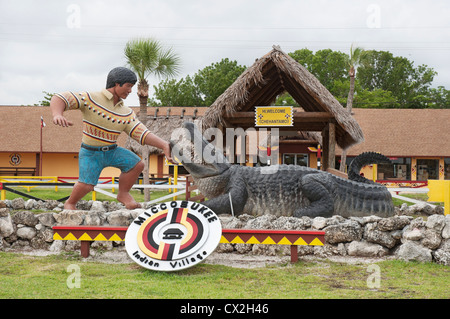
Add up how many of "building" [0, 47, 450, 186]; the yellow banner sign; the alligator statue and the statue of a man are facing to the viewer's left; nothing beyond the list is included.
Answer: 1

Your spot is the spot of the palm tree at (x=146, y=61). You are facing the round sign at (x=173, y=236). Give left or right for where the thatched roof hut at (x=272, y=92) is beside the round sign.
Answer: left

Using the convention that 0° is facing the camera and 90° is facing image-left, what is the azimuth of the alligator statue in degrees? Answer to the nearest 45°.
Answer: approximately 90°

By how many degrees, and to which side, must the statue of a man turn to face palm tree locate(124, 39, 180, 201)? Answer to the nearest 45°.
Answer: approximately 135° to its left

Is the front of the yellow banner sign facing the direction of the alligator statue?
yes

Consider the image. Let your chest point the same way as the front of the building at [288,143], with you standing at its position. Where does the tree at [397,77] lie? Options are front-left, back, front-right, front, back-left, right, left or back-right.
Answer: back-left

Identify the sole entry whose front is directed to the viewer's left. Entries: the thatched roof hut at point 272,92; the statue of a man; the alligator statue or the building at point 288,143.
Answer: the alligator statue

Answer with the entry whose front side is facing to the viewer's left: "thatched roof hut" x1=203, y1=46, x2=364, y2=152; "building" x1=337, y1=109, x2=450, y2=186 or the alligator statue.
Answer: the alligator statue

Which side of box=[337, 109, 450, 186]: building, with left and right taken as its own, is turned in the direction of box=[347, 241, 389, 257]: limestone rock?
front

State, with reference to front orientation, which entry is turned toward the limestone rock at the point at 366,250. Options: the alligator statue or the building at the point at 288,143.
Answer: the building

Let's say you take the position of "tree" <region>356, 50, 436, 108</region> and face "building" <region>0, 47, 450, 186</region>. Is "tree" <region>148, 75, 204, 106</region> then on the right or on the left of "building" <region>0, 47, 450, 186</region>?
right

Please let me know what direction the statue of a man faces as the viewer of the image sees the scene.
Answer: facing the viewer and to the right of the viewer

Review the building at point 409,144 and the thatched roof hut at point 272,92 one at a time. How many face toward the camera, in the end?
2

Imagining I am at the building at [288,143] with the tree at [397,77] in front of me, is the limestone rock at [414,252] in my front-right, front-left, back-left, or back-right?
back-right

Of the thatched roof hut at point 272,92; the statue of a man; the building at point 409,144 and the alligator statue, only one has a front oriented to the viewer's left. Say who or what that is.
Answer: the alligator statue

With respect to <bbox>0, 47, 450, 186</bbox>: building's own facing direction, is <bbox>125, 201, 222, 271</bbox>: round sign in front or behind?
in front

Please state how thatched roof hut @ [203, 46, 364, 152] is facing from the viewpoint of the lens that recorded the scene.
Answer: facing the viewer
